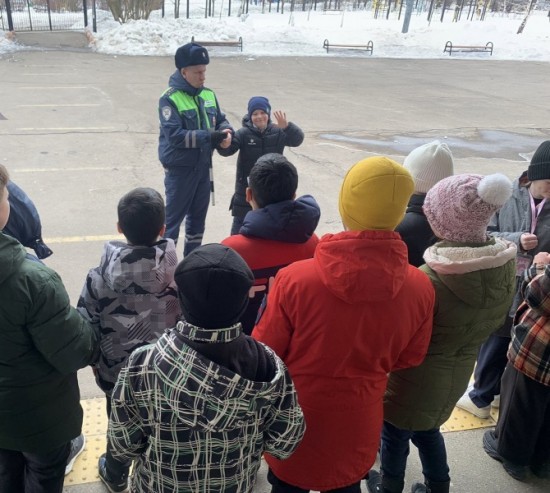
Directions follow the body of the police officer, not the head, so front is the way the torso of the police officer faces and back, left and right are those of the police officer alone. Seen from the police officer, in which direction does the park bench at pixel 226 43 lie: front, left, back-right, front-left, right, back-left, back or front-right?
back-left

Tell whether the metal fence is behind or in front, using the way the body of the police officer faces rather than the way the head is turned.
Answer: behind

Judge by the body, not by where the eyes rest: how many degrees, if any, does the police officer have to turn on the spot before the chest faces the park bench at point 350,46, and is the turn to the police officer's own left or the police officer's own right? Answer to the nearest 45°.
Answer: approximately 135° to the police officer's own left

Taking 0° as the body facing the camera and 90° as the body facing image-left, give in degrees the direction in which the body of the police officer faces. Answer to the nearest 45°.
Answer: approximately 315°

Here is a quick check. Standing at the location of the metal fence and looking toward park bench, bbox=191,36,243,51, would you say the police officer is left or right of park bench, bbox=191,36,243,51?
right
